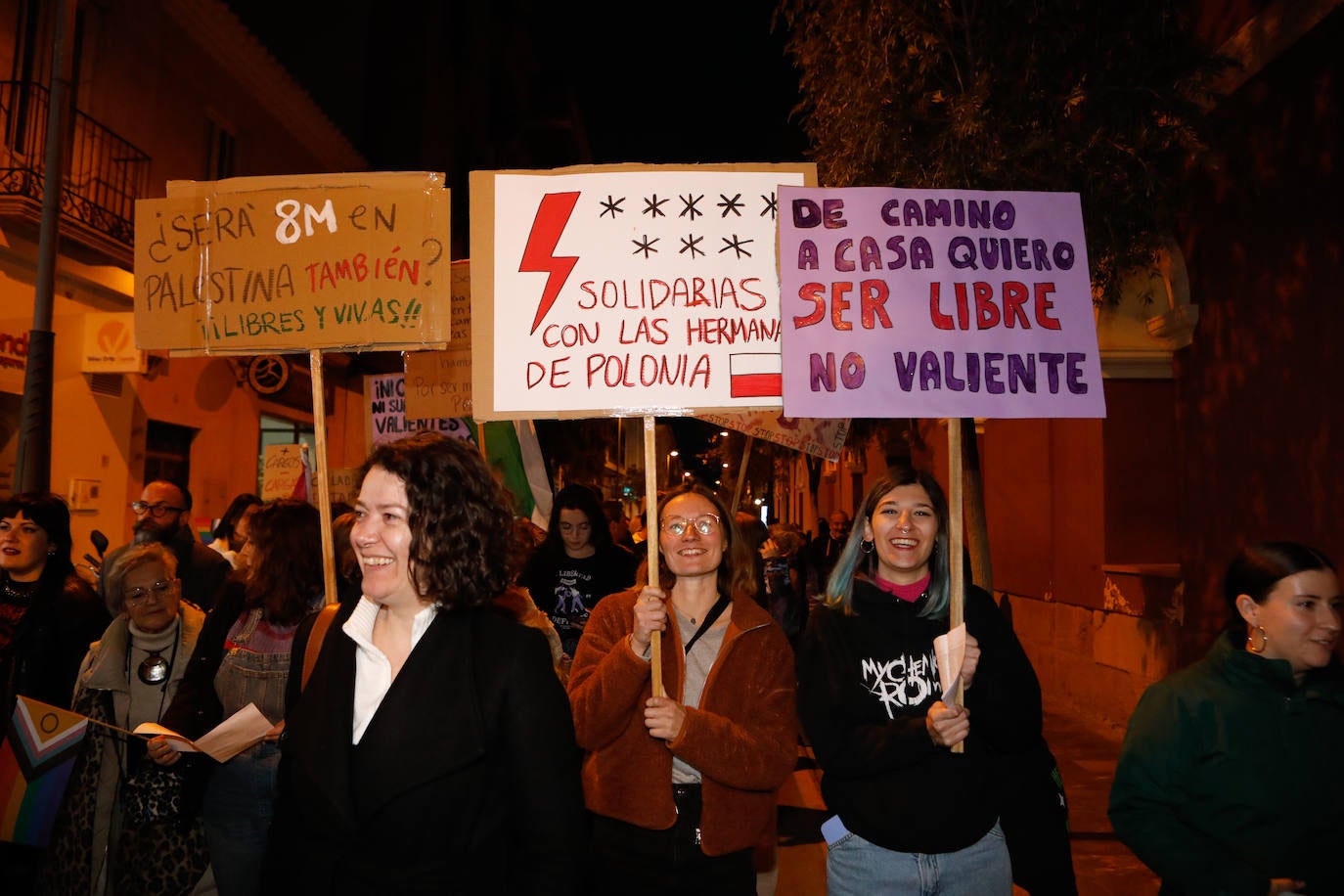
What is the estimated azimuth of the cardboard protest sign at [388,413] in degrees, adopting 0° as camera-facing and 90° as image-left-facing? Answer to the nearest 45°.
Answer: approximately 0°

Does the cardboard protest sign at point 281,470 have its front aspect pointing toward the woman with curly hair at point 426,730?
yes

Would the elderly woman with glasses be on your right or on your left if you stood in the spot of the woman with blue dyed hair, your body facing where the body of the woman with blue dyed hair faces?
on your right

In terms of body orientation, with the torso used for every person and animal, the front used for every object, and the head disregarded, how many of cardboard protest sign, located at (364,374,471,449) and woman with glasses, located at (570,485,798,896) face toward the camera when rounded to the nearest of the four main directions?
2

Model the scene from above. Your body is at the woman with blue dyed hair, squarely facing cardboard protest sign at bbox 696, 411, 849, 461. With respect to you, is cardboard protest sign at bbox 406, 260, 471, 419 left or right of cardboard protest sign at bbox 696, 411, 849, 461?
left

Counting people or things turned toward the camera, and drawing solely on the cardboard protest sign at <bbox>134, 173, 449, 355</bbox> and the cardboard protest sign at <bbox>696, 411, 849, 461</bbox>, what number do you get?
2

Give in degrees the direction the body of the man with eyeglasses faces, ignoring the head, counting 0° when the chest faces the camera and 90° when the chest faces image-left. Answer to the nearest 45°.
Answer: approximately 45°
